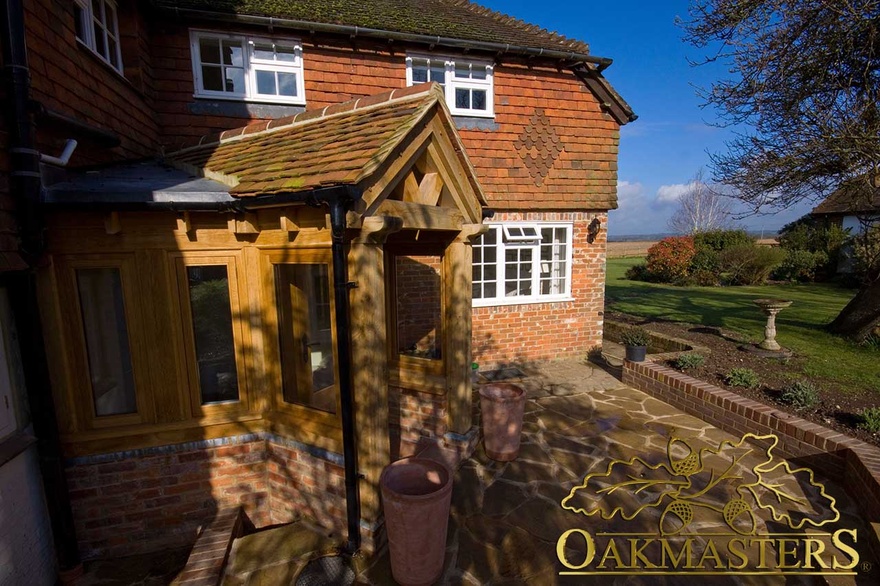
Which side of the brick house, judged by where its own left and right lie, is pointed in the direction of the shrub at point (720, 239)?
left

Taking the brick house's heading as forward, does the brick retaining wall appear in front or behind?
in front

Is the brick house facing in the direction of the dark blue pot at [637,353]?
no

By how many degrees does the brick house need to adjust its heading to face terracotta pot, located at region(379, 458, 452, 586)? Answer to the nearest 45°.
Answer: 0° — it already faces it

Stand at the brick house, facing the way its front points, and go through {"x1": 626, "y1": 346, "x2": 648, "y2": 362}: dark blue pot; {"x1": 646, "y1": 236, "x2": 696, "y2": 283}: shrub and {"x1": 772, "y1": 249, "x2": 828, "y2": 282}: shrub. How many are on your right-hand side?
0

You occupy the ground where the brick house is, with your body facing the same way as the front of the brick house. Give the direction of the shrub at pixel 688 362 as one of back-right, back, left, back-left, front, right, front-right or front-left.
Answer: front-left

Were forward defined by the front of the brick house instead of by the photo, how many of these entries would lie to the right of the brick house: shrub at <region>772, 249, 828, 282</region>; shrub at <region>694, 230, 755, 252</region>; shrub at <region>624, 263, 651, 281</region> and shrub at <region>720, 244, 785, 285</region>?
0

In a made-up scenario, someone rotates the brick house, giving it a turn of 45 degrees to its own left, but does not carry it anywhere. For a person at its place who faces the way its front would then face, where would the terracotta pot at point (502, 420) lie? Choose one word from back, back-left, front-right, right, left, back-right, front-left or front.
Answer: front

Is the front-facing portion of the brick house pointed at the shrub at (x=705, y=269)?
no

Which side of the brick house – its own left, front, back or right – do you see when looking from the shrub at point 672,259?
left
